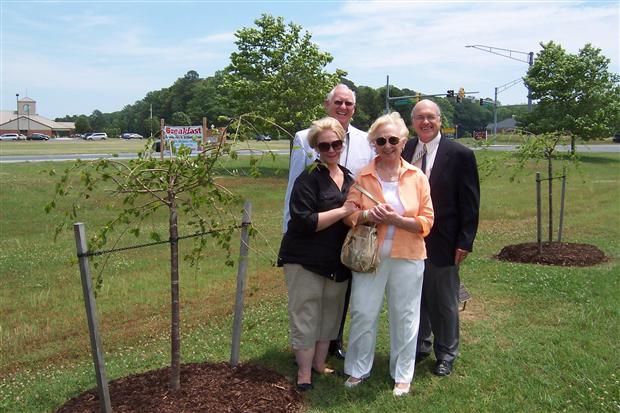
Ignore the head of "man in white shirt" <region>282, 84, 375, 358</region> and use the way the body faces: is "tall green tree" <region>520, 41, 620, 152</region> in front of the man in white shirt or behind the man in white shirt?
behind

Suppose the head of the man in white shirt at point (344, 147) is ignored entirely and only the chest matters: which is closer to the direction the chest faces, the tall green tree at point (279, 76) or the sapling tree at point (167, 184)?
the sapling tree

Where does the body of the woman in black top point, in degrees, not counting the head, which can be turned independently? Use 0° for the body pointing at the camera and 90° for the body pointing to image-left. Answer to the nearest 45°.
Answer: approximately 315°

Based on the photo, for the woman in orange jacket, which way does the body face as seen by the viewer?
toward the camera

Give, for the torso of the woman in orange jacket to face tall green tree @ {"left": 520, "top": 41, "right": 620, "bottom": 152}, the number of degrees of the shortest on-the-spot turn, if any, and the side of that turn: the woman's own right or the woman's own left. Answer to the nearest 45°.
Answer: approximately 180°

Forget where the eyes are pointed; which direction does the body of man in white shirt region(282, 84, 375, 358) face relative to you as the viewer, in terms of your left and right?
facing the viewer

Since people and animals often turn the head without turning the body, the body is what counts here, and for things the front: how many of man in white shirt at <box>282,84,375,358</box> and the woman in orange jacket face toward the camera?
2
